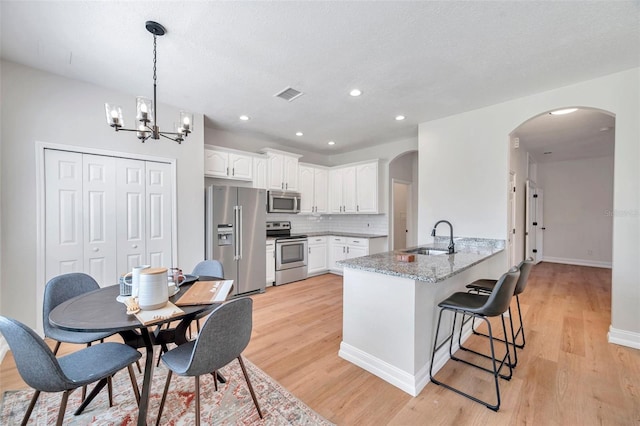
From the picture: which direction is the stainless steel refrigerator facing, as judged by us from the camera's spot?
facing the viewer and to the right of the viewer

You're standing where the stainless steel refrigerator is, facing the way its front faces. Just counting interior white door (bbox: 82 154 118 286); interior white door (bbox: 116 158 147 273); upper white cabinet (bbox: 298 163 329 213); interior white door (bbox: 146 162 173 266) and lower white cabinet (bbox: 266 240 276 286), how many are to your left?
2

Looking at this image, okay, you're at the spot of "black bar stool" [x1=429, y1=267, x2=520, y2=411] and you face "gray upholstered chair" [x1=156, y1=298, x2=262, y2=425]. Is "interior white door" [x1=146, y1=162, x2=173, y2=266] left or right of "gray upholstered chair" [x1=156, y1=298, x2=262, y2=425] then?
right

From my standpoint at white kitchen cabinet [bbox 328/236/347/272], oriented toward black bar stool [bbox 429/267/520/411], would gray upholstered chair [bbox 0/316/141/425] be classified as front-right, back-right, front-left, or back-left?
front-right

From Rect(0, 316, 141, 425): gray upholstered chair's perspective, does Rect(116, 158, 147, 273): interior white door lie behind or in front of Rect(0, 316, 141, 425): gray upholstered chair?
in front

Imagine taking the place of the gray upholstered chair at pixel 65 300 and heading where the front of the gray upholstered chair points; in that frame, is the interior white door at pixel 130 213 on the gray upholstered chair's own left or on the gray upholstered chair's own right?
on the gray upholstered chair's own left

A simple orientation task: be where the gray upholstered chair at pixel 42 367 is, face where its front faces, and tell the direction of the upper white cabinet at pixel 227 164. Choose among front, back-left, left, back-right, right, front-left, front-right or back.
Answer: front

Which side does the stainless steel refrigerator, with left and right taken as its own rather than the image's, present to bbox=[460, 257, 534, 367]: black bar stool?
front

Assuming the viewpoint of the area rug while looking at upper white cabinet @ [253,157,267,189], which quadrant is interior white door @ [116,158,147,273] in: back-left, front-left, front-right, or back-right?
front-left

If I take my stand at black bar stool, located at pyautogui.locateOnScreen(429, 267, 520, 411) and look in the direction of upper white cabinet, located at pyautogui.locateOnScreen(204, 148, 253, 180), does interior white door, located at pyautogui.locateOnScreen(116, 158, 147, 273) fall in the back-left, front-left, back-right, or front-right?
front-left

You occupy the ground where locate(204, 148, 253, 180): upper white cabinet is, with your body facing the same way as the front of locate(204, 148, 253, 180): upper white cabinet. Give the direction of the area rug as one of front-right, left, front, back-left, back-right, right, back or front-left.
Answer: front-right

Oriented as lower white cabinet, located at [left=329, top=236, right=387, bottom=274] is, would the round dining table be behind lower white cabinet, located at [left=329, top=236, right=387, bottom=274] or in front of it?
in front

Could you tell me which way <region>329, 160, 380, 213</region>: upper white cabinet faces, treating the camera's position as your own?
facing the viewer and to the left of the viewer
